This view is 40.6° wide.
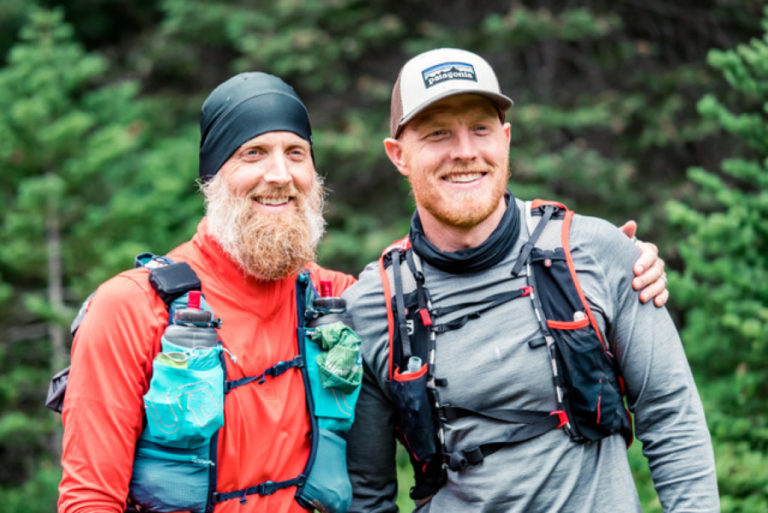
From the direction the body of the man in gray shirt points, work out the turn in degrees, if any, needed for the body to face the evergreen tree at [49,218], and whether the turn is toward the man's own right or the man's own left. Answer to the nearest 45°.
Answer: approximately 135° to the man's own right

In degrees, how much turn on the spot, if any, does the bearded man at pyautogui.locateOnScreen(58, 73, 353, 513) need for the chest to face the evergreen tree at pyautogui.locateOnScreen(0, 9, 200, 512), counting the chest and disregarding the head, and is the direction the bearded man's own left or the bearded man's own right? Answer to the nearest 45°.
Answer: approximately 135° to the bearded man's own left

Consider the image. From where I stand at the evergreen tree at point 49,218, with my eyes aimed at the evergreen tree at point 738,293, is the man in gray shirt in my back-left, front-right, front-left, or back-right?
front-right

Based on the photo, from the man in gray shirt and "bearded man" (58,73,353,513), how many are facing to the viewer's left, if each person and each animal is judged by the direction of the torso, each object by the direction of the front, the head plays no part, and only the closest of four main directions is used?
0

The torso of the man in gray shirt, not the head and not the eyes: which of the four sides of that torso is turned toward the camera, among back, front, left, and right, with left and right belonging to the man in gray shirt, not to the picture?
front

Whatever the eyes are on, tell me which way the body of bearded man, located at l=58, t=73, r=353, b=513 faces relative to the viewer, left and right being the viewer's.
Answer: facing the viewer and to the right of the viewer

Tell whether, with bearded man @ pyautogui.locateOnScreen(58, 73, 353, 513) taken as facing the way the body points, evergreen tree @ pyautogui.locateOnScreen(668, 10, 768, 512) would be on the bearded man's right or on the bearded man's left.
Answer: on the bearded man's left

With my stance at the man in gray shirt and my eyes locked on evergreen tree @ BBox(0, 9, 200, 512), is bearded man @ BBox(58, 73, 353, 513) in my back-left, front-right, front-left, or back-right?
front-left

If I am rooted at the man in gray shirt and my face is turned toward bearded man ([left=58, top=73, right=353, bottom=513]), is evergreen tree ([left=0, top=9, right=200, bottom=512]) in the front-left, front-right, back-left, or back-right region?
front-right

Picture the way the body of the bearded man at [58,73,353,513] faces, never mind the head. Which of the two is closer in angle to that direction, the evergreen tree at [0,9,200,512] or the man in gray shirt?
the man in gray shirt

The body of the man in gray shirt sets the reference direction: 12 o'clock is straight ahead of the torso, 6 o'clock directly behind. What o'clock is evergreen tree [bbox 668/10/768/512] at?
The evergreen tree is roughly at 7 o'clock from the man in gray shirt.

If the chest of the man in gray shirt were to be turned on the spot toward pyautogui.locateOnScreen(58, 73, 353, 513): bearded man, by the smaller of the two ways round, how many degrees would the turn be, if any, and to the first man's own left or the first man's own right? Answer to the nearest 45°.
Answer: approximately 90° to the first man's own right
